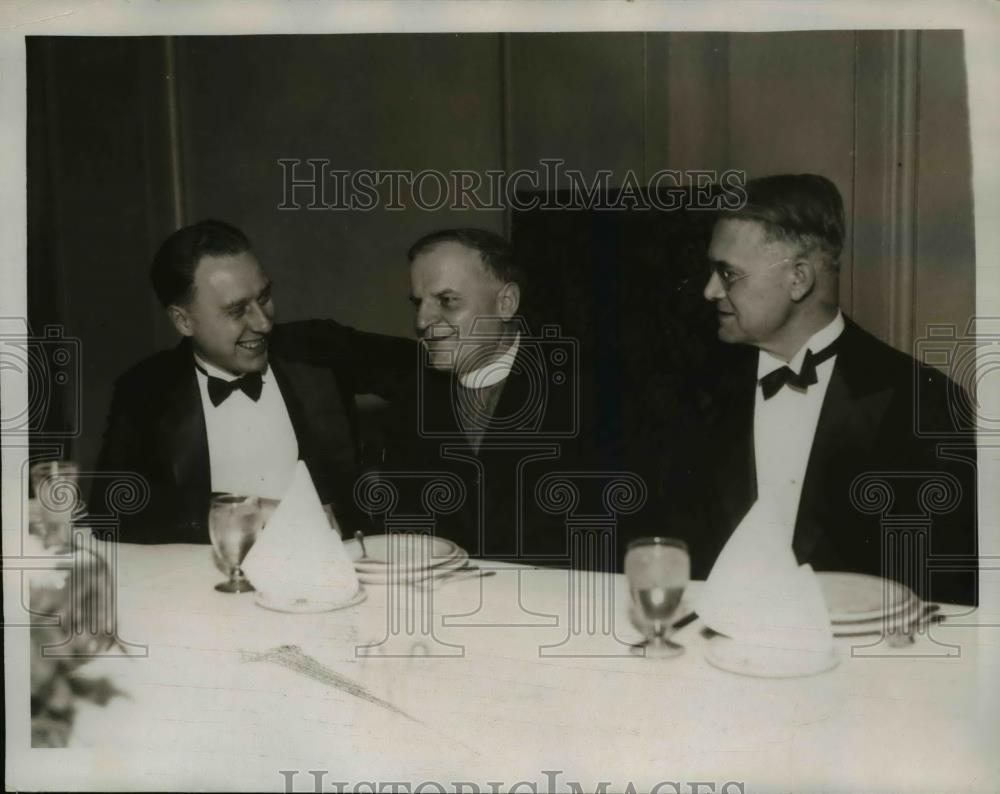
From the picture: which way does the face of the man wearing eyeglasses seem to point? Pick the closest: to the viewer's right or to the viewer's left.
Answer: to the viewer's left

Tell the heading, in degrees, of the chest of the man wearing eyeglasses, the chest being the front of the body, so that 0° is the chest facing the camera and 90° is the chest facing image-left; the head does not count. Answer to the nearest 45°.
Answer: approximately 45°

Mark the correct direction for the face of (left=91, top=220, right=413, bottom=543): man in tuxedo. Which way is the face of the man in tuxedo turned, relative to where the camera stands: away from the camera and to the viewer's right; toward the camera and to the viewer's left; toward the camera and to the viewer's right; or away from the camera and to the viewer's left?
toward the camera and to the viewer's right

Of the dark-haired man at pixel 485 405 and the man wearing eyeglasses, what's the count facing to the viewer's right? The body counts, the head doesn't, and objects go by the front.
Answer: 0

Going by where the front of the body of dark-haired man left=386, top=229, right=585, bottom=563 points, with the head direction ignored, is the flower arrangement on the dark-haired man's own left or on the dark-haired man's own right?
on the dark-haired man's own right

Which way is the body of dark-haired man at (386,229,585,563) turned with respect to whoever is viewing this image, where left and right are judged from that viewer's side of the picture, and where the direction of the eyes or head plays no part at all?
facing the viewer and to the left of the viewer

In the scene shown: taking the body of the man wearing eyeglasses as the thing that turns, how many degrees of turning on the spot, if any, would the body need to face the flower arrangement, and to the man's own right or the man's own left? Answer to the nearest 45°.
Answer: approximately 45° to the man's own right
